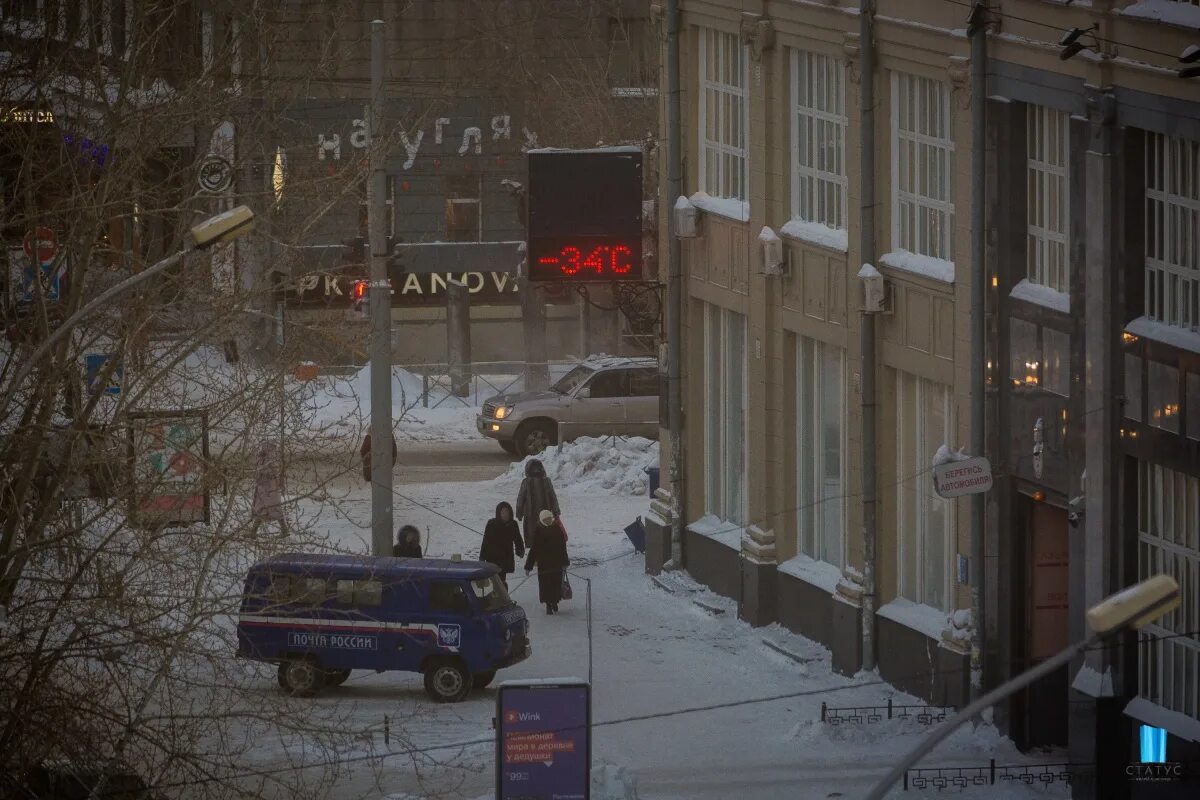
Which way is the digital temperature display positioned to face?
toward the camera

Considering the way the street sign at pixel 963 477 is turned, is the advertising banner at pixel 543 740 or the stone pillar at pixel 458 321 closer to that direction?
the advertising banner

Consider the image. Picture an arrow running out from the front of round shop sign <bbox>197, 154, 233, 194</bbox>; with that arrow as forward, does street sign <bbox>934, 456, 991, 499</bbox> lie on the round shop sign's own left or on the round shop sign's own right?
on the round shop sign's own left

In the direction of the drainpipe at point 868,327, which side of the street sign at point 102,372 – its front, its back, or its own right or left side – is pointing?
left

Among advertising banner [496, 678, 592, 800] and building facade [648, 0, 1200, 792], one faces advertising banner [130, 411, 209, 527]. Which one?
the building facade

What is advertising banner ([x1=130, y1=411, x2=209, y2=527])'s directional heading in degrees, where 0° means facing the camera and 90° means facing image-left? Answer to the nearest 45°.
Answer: approximately 0°

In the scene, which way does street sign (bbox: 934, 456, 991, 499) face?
toward the camera

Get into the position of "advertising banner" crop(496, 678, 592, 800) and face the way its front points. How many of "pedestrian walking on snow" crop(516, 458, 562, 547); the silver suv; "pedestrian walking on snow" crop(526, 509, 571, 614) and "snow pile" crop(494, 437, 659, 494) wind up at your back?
4

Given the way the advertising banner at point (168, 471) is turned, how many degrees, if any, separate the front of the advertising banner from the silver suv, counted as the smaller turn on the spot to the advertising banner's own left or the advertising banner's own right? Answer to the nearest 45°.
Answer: approximately 180°
